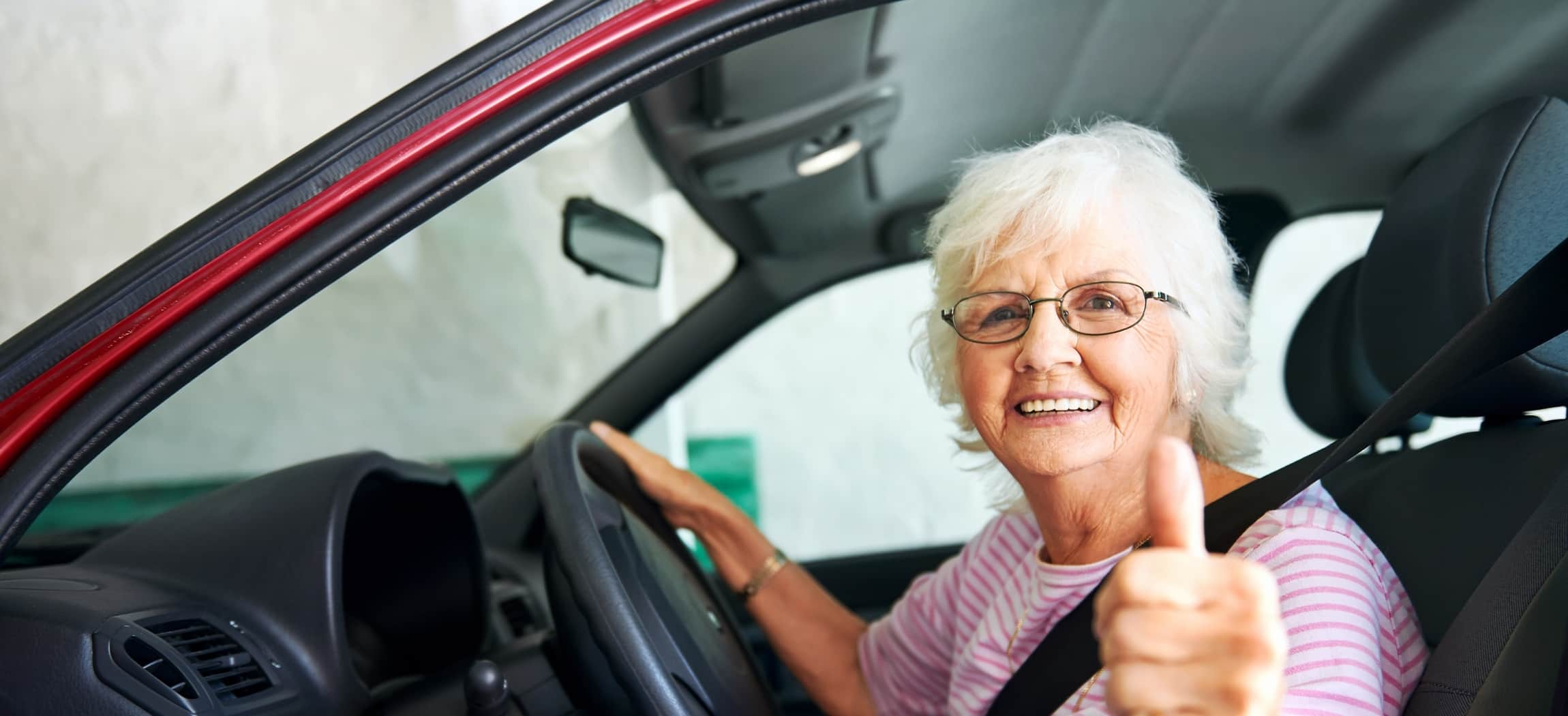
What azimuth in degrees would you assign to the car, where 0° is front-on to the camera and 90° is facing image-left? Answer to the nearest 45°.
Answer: approximately 90°

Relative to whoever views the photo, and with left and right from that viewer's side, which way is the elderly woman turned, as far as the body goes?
facing the viewer and to the left of the viewer
